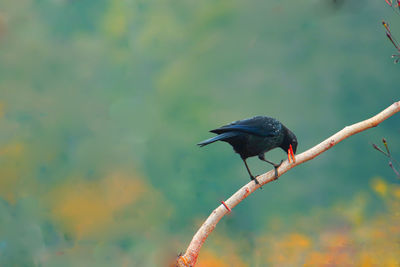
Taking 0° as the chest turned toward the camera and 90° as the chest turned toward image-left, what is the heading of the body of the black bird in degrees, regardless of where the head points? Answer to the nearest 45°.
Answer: approximately 270°
